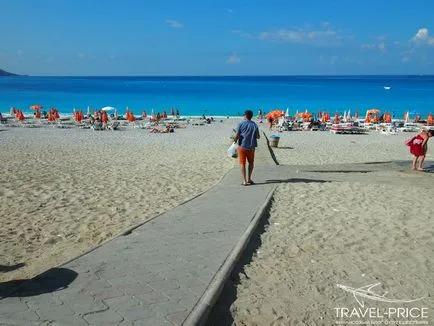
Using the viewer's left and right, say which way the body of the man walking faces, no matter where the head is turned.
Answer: facing away from the viewer
